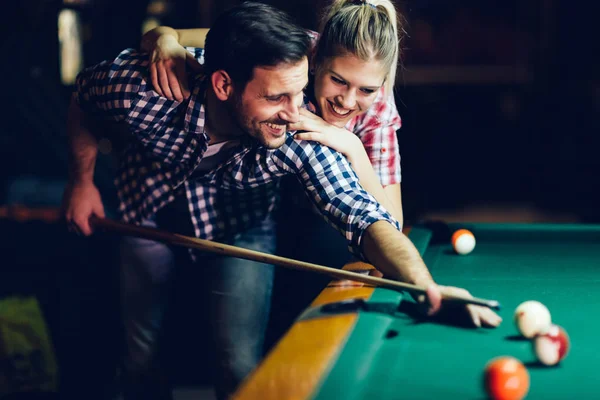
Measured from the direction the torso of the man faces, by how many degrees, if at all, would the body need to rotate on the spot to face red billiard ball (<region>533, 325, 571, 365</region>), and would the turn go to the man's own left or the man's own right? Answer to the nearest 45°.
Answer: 0° — they already face it

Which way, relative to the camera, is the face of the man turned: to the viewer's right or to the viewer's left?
to the viewer's right

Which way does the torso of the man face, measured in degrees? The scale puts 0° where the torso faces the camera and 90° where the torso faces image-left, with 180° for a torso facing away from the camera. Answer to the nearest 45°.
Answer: approximately 315°

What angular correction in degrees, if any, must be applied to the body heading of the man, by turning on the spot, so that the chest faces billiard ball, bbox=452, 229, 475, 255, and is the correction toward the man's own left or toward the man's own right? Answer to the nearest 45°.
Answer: approximately 45° to the man's own left

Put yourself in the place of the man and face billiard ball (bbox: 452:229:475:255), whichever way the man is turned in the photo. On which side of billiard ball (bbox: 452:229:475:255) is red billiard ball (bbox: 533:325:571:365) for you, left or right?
right

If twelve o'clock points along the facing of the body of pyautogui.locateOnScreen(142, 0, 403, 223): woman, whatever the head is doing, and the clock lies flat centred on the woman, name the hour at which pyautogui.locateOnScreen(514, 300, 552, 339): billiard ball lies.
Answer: The billiard ball is roughly at 10 o'clock from the woman.

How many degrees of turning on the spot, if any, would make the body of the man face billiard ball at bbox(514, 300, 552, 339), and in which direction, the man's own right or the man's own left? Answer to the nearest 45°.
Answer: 0° — they already face it

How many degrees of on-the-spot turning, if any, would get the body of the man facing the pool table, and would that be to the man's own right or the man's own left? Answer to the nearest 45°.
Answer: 0° — they already face it

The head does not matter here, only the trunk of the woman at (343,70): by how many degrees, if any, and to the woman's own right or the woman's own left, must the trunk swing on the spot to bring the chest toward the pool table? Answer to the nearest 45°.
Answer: approximately 45° to the woman's own left
